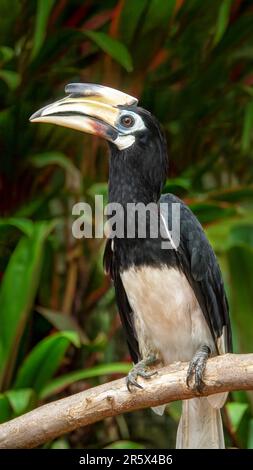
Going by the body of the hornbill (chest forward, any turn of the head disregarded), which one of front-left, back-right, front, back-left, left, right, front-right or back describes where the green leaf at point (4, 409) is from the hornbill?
right

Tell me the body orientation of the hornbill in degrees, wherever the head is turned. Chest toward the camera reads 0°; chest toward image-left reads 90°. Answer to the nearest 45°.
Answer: approximately 45°

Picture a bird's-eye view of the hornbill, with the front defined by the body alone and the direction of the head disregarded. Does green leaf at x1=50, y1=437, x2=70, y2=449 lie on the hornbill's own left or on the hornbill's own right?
on the hornbill's own right

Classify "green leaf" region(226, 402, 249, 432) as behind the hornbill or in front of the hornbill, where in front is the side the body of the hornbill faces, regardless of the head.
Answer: behind

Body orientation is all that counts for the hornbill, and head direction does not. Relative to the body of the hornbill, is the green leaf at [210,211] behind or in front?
behind

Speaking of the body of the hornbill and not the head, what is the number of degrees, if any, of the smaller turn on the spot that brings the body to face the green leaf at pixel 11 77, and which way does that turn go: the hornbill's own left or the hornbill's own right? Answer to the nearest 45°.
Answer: approximately 90° to the hornbill's own right
